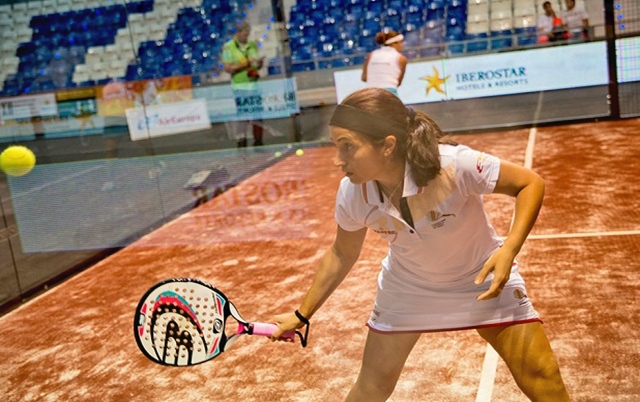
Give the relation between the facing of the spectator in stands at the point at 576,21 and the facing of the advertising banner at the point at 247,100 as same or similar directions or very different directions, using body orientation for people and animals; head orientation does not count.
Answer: same or similar directions

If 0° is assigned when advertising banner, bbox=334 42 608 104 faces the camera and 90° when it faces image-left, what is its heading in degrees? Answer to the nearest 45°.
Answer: approximately 0°

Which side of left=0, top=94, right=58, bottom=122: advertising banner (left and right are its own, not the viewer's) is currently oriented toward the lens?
front

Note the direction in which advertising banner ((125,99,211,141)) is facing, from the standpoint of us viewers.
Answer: facing the viewer

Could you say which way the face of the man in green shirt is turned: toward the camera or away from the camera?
toward the camera

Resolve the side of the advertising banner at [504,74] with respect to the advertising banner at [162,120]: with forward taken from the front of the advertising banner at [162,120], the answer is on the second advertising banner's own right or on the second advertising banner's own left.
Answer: on the second advertising banner's own left

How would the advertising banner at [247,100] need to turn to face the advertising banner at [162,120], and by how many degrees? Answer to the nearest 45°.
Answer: approximately 45° to its right

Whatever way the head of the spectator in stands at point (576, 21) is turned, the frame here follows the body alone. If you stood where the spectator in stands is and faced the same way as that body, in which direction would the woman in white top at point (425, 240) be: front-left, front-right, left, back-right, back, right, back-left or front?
front

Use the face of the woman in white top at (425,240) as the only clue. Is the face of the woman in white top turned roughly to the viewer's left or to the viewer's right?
to the viewer's left

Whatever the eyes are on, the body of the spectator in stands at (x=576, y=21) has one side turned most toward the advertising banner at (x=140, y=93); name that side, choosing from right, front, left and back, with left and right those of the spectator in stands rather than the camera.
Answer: right

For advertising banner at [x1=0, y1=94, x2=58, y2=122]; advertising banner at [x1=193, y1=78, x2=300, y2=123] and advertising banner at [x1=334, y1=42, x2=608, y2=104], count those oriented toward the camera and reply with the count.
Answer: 3

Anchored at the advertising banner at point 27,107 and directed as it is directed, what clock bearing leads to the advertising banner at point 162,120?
the advertising banner at point 162,120 is roughly at 10 o'clock from the advertising banner at point 27,107.

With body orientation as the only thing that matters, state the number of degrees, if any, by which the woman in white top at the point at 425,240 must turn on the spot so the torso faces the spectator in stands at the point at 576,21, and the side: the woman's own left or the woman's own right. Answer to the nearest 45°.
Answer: approximately 135° to the woman's own right

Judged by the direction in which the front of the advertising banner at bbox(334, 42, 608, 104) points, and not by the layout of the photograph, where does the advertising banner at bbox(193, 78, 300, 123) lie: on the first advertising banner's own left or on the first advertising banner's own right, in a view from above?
on the first advertising banner's own right
